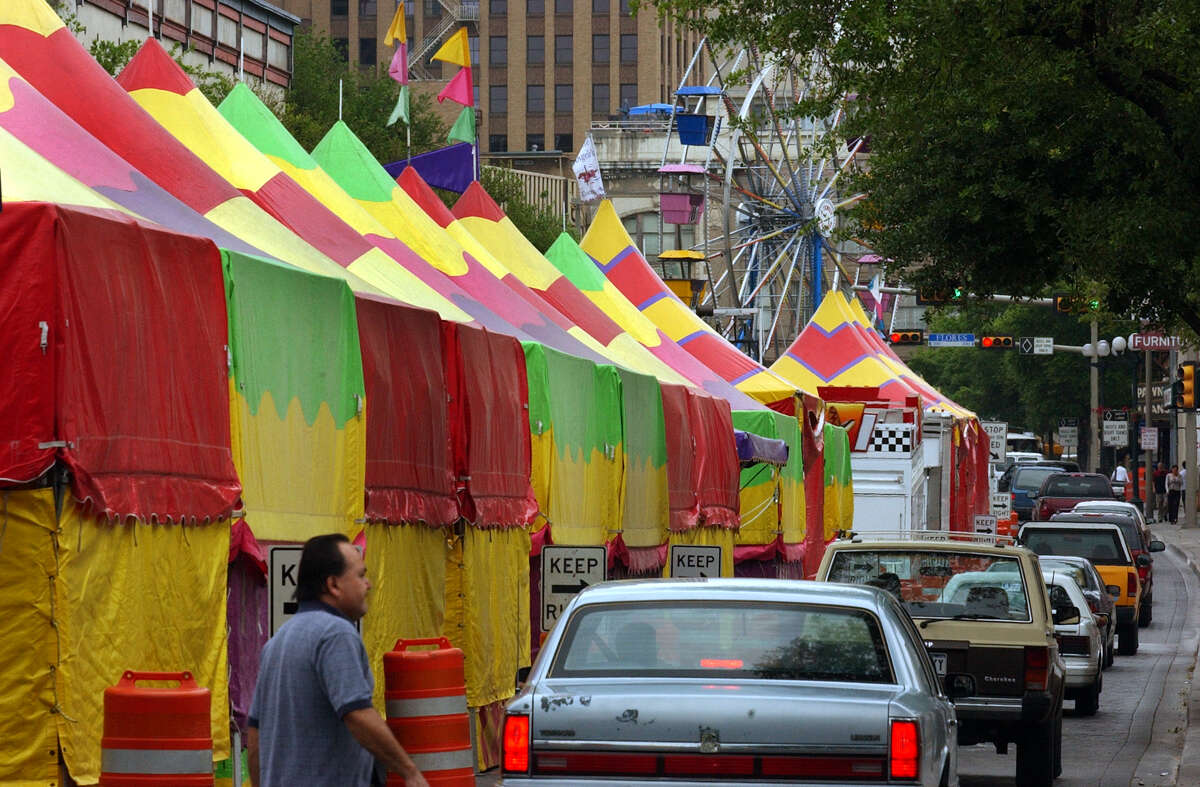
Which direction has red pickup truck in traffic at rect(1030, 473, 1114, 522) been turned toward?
away from the camera

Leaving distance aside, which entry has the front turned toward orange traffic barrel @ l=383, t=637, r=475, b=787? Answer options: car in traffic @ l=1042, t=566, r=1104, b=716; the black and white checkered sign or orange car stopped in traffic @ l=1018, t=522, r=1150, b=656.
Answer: the black and white checkered sign

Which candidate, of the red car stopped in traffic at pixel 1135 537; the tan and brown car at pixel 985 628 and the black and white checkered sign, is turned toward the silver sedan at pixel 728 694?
the black and white checkered sign

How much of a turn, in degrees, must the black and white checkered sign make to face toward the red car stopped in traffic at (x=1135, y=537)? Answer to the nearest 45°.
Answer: approximately 135° to its left

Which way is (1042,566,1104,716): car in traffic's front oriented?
away from the camera

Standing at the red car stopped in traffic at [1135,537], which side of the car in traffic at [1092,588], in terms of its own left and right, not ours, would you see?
front

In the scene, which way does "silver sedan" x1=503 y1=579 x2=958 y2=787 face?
away from the camera

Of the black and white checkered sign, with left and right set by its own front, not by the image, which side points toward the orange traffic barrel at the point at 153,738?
front

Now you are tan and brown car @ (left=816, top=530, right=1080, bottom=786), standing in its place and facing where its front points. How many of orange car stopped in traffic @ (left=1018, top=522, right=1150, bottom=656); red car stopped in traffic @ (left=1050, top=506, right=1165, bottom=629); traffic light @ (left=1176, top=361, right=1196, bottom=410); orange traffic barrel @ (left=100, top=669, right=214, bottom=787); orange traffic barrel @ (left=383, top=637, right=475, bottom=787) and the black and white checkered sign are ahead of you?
4

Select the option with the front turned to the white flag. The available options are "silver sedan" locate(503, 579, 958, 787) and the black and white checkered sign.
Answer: the silver sedan

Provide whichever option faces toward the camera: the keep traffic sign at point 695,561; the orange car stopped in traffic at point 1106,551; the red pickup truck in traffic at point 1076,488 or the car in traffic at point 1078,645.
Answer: the keep traffic sign

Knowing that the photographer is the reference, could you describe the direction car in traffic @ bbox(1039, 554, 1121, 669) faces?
facing away from the viewer

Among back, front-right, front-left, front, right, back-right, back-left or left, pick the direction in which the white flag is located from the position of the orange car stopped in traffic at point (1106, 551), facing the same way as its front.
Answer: front-left

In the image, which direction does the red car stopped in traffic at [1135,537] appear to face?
away from the camera

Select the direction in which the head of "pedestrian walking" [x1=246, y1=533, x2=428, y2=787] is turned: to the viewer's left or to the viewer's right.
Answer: to the viewer's right

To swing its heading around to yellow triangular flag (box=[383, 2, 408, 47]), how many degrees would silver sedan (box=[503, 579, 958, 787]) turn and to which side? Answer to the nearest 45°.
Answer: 0° — it already faces it

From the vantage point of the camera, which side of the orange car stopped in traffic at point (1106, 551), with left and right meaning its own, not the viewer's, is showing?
back

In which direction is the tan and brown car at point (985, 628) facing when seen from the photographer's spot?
facing away from the viewer

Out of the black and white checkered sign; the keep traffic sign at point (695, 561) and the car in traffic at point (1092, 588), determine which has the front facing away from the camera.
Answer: the car in traffic

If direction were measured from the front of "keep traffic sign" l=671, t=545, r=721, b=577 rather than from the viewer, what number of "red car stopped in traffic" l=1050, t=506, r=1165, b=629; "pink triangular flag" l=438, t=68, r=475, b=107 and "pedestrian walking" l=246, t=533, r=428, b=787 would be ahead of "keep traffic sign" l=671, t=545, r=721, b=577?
1
